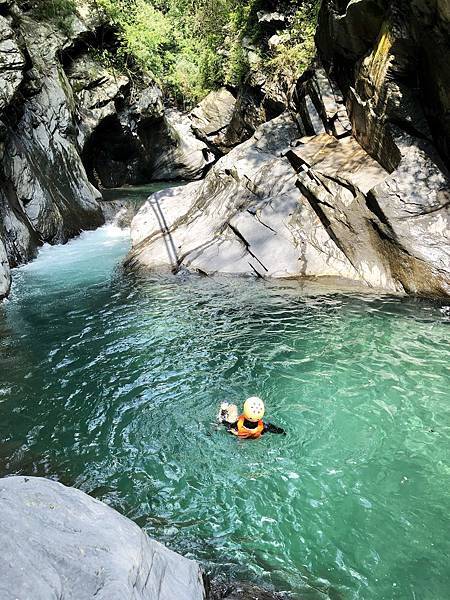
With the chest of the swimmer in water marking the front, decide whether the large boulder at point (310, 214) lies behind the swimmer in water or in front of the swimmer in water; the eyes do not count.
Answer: in front

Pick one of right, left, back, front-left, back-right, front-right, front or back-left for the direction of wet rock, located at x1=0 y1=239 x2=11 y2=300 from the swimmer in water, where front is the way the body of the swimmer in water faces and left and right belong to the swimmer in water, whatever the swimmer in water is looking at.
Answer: front-left

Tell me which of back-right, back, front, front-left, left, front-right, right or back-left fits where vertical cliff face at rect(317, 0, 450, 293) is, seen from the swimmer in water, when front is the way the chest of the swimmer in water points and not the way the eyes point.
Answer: front-right

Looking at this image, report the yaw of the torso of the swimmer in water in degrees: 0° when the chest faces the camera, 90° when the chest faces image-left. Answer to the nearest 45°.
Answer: approximately 180°

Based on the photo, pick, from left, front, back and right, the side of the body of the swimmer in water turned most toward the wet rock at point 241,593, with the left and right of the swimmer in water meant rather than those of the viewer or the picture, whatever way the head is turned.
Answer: back

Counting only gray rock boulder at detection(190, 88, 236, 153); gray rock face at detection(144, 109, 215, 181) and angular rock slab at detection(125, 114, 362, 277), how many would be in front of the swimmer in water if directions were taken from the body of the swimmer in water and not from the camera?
3

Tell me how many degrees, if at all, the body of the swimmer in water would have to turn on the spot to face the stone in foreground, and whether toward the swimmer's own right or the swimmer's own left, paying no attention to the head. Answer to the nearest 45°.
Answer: approximately 180°

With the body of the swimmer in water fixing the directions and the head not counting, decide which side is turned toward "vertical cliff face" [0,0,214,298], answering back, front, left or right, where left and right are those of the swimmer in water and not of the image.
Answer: front

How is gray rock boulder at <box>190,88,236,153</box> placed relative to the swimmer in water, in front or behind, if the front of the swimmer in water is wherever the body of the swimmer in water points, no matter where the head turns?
in front

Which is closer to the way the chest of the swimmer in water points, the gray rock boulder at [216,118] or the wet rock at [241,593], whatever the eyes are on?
the gray rock boulder

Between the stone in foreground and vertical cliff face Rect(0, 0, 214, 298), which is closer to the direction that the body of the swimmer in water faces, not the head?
the vertical cliff face

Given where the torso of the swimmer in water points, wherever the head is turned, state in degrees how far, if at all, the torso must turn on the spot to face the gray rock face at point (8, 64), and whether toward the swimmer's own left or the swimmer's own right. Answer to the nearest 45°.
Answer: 0° — they already face it

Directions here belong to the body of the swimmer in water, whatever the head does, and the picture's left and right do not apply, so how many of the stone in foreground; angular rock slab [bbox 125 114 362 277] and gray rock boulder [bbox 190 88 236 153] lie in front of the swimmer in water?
2
